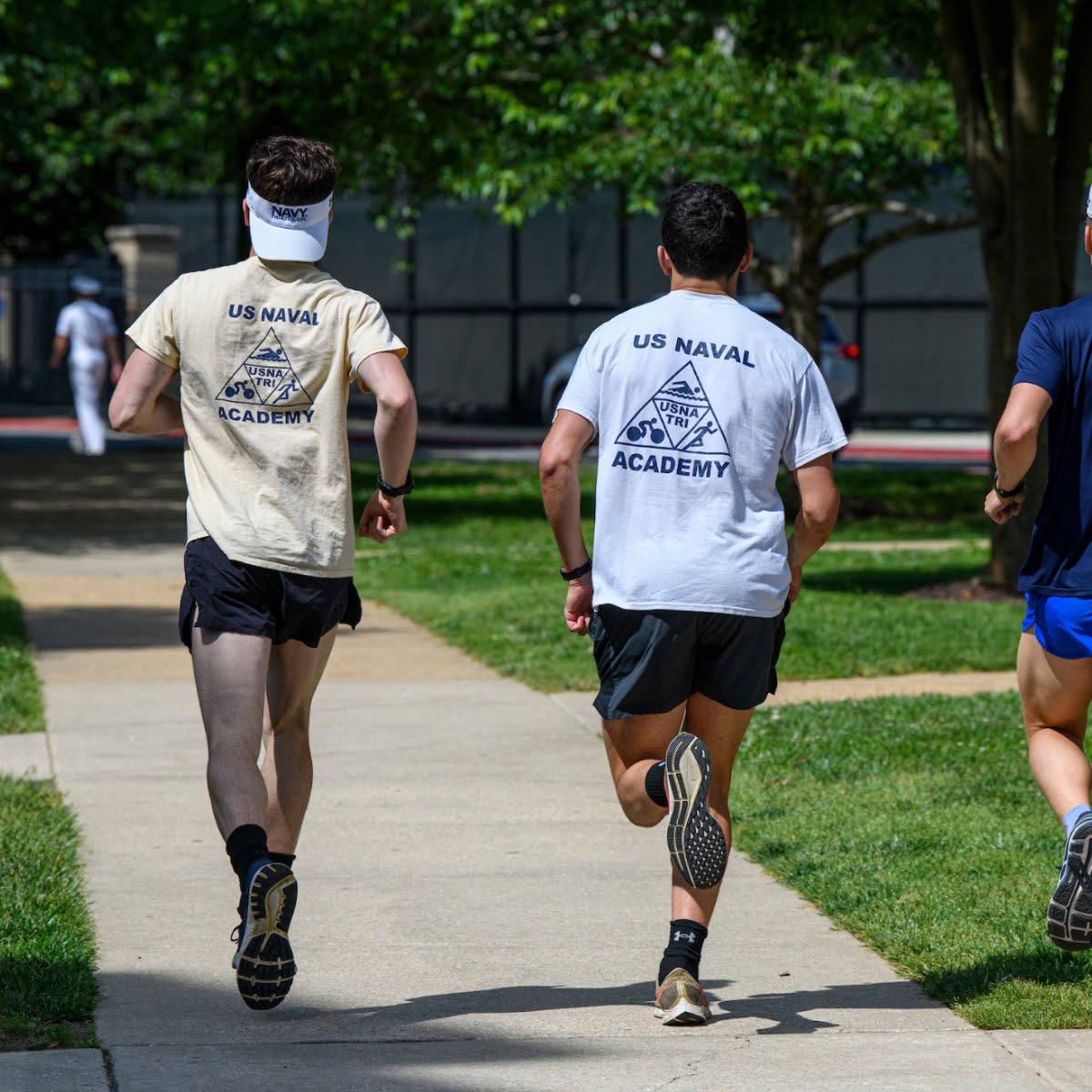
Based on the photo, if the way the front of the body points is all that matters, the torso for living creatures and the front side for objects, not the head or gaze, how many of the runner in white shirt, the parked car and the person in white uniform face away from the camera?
2

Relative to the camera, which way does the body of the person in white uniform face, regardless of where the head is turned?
away from the camera

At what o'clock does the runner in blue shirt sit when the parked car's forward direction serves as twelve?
The runner in blue shirt is roughly at 9 o'clock from the parked car.

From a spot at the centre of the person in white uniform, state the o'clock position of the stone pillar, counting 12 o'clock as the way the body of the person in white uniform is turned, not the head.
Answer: The stone pillar is roughly at 12 o'clock from the person in white uniform.

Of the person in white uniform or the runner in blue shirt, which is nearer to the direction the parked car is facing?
the person in white uniform

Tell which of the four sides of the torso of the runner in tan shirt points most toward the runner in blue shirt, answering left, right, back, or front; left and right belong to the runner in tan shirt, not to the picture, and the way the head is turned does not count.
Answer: right

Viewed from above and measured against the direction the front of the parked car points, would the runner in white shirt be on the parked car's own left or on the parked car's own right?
on the parked car's own left

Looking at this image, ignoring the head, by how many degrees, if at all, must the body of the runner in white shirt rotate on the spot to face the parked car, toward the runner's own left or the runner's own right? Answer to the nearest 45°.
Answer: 0° — they already face it

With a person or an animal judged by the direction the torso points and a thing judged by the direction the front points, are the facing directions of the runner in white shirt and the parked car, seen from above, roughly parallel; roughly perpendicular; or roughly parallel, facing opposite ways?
roughly perpendicular

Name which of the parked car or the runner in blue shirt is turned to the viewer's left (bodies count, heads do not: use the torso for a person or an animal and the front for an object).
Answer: the parked car

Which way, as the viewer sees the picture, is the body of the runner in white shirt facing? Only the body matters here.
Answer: away from the camera

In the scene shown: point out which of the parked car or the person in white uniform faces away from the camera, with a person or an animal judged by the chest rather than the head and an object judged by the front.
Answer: the person in white uniform

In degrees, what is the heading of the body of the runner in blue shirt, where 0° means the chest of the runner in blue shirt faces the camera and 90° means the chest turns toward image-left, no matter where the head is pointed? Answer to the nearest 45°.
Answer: approximately 180°

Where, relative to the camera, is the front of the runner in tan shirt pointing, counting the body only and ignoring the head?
away from the camera

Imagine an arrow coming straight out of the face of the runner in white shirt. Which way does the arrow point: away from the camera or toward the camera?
away from the camera

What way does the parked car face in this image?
to the viewer's left
